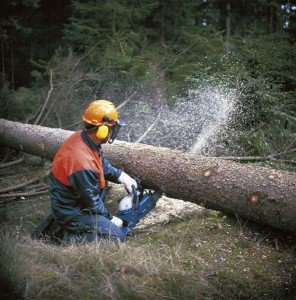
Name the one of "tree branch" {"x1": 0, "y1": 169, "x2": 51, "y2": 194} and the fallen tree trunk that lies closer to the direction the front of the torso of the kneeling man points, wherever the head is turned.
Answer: the fallen tree trunk

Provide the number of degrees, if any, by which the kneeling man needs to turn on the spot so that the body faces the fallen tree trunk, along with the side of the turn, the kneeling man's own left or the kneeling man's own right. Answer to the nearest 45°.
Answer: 0° — they already face it

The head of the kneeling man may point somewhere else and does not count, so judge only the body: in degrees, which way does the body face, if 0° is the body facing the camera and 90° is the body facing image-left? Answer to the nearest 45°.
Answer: approximately 270°
